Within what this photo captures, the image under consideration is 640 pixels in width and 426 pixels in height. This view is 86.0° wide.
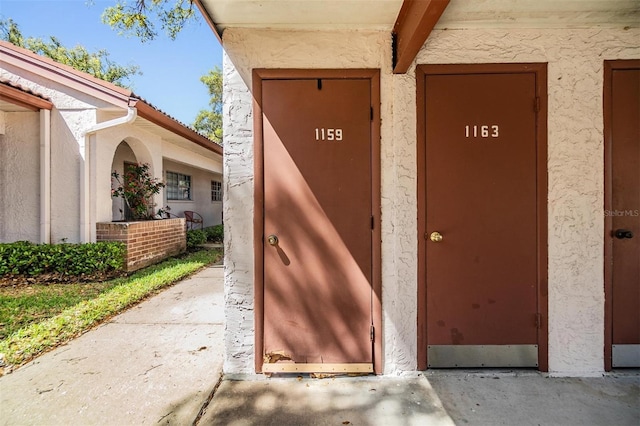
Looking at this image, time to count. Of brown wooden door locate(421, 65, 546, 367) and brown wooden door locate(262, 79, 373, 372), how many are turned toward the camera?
2

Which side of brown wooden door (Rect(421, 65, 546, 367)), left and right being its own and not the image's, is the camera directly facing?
front

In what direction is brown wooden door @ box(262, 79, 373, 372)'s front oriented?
toward the camera

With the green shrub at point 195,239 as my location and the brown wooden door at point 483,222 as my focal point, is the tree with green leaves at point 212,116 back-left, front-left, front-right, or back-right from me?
back-left

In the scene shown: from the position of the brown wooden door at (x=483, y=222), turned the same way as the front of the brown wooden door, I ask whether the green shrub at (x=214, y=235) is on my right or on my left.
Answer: on my right

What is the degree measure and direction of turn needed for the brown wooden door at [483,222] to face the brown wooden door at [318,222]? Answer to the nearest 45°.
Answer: approximately 45° to its right

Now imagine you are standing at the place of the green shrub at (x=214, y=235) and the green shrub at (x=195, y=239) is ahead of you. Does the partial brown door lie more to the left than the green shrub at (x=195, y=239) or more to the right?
left

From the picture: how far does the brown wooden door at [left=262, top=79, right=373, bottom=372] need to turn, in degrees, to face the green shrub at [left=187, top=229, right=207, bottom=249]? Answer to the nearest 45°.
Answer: approximately 135° to its right

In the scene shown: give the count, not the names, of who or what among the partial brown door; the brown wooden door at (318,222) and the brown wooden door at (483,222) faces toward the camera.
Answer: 3

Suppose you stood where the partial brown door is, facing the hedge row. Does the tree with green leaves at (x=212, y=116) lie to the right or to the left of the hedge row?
right

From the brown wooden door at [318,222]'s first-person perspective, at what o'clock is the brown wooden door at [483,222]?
the brown wooden door at [483,222] is roughly at 9 o'clock from the brown wooden door at [318,222].

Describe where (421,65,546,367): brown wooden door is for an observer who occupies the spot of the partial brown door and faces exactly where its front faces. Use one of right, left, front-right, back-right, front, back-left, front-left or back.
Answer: front-right

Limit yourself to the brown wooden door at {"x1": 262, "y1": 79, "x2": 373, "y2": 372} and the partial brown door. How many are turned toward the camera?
2

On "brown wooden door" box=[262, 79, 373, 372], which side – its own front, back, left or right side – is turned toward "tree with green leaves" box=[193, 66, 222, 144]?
back
